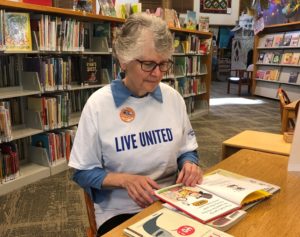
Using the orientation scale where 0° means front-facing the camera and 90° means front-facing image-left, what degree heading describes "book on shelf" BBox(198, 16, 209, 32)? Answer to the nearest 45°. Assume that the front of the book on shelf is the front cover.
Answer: approximately 0°

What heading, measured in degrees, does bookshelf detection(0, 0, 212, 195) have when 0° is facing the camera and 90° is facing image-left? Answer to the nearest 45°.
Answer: approximately 315°

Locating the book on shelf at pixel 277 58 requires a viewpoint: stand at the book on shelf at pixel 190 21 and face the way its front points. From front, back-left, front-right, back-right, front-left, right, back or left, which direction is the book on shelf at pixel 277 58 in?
back-left

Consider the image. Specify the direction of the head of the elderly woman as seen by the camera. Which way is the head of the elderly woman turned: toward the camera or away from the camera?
toward the camera

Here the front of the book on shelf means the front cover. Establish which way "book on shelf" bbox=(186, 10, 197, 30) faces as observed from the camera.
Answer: facing the viewer

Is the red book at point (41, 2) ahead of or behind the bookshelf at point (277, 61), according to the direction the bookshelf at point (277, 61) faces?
ahead

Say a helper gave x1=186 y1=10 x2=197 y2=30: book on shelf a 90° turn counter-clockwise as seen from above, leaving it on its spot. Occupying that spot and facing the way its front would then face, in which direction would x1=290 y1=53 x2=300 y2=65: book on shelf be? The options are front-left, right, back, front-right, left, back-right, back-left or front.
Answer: front-left

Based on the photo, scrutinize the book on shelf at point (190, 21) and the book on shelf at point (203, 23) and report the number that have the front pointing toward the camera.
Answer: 2

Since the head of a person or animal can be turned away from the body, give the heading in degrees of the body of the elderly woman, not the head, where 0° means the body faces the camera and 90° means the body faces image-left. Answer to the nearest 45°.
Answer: approximately 315°

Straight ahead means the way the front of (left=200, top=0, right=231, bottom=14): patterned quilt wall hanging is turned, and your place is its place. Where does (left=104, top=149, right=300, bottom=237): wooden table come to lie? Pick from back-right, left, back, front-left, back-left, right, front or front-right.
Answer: front

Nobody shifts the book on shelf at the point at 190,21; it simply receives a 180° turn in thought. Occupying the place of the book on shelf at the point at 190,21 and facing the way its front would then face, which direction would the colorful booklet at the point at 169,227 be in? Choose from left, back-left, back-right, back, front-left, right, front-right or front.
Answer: back

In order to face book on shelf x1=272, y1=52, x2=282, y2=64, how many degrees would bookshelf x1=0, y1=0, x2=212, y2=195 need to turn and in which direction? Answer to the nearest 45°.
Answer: approximately 90° to its left

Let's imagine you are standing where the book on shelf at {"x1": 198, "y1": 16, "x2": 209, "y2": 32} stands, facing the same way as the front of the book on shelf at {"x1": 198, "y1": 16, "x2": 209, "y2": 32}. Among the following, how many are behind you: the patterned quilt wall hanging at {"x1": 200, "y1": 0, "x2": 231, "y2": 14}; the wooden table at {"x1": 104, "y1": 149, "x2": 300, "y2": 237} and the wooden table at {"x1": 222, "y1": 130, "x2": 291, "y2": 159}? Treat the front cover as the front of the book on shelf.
1

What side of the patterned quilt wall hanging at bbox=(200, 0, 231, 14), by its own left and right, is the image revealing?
front
